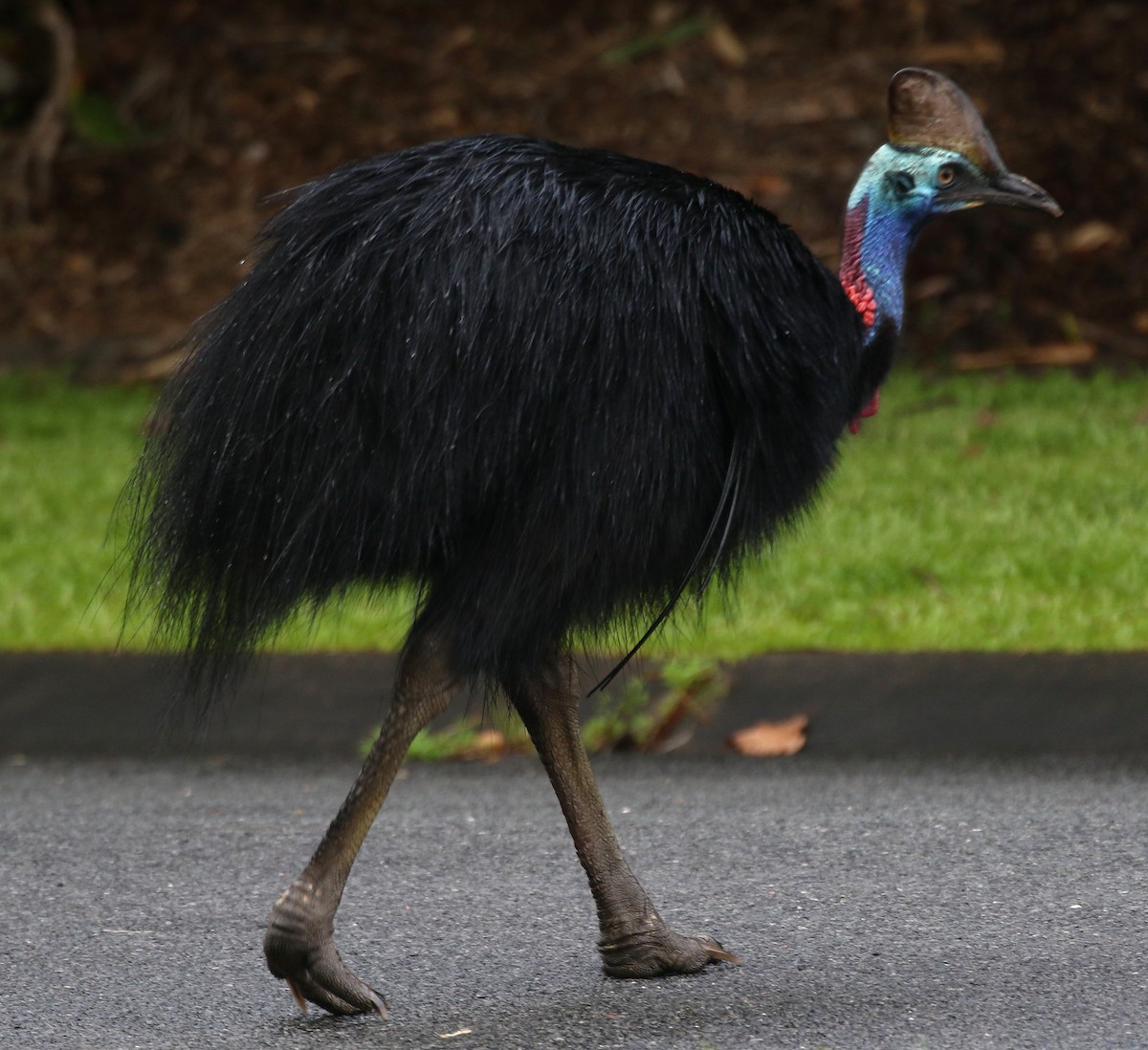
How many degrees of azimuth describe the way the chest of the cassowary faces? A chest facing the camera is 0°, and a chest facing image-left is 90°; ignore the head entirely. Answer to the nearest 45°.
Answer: approximately 270°

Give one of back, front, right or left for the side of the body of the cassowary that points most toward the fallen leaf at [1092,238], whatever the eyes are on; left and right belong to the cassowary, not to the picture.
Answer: left

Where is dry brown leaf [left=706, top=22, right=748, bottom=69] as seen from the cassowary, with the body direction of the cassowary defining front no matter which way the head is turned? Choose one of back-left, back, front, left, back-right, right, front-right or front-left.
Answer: left

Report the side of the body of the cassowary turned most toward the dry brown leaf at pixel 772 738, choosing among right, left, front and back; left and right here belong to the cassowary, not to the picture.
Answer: left

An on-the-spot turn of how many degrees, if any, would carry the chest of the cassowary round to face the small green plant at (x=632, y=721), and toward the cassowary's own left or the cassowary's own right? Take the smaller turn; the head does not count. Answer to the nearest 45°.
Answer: approximately 90° to the cassowary's own left

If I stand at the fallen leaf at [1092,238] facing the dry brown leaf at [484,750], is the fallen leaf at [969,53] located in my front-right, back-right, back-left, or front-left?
back-right

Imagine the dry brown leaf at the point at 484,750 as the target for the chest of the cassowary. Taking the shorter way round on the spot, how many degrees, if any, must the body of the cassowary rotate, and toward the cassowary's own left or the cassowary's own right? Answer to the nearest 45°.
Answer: approximately 90° to the cassowary's own left

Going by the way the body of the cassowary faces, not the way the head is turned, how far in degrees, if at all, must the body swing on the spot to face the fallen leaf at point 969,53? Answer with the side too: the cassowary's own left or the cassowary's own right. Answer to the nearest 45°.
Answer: approximately 90° to the cassowary's own left

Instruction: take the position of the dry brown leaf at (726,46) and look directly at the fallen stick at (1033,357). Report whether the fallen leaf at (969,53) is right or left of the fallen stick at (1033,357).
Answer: left
